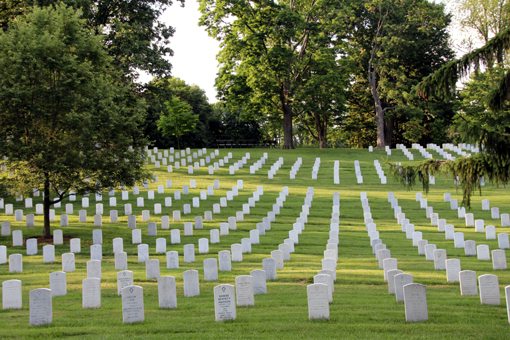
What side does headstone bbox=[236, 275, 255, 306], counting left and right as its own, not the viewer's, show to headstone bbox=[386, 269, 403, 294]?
left

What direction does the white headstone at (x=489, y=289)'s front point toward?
toward the camera

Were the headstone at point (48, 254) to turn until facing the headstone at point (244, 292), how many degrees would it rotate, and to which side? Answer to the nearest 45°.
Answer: approximately 45° to its left

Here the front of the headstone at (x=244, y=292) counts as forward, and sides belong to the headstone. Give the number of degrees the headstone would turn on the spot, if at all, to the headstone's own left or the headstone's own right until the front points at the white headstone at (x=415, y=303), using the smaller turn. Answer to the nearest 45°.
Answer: approximately 45° to the headstone's own left

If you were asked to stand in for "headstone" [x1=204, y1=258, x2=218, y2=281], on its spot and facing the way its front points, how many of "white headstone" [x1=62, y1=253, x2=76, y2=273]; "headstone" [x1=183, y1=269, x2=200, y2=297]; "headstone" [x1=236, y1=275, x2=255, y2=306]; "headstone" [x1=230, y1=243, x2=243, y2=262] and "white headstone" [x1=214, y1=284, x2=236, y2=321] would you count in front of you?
3

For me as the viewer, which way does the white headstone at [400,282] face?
facing the viewer

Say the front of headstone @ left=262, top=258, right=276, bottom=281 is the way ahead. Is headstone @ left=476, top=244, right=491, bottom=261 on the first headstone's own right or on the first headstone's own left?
on the first headstone's own left

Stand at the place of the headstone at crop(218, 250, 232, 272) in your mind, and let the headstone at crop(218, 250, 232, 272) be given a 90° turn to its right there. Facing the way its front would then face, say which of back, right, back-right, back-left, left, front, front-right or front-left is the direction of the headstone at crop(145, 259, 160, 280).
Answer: front-left

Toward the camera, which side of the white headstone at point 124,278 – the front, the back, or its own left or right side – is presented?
front

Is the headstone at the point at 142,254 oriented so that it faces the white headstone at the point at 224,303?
yes

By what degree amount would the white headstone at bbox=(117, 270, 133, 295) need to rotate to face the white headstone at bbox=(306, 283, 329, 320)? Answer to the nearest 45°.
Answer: approximately 45° to its left

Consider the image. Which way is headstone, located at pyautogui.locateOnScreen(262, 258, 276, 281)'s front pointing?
toward the camera

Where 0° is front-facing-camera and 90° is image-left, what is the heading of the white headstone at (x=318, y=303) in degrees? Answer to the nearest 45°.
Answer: approximately 0°

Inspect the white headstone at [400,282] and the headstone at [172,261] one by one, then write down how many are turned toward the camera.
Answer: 2

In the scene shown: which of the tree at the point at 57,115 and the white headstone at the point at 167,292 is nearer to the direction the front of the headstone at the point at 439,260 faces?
the white headstone
